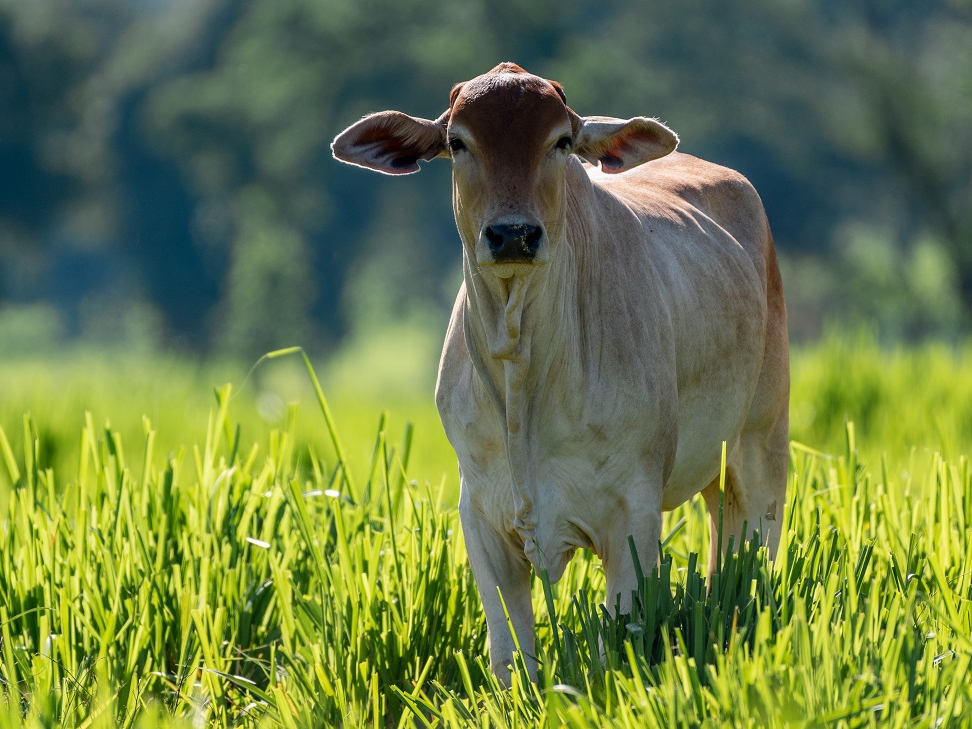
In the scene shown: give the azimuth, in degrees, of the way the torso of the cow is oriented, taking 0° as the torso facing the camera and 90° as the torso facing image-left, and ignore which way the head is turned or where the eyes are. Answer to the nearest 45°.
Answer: approximately 45°
